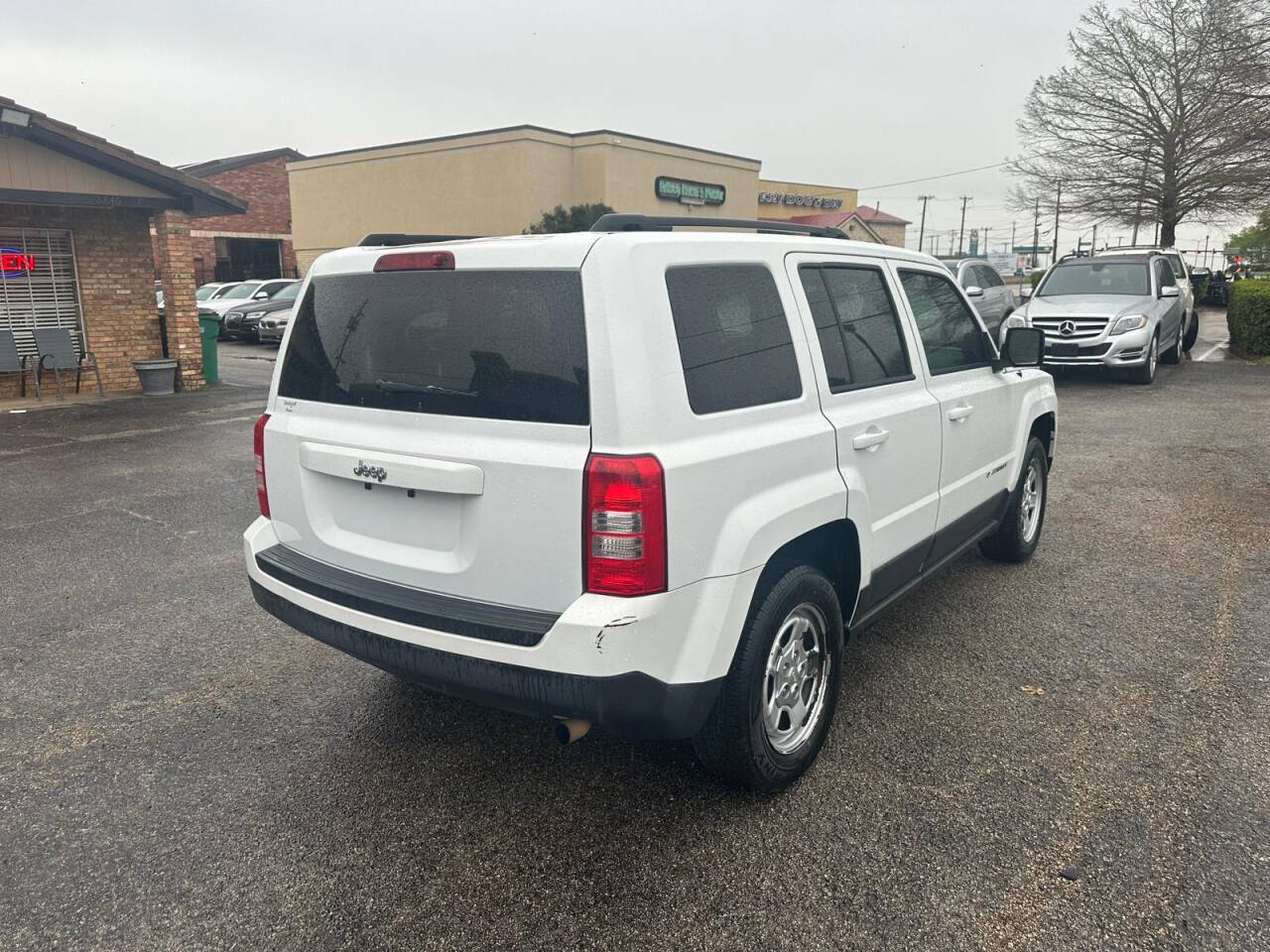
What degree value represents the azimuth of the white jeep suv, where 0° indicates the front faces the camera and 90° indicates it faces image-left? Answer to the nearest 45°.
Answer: approximately 225°

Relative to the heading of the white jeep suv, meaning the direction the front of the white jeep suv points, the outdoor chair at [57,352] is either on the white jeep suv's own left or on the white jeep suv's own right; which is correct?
on the white jeep suv's own left

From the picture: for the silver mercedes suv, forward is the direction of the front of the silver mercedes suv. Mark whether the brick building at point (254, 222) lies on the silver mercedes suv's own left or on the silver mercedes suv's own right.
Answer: on the silver mercedes suv's own right

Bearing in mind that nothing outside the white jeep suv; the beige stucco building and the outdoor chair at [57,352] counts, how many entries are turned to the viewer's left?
0

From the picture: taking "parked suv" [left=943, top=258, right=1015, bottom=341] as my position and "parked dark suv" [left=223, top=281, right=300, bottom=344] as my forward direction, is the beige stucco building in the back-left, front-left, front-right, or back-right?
front-right

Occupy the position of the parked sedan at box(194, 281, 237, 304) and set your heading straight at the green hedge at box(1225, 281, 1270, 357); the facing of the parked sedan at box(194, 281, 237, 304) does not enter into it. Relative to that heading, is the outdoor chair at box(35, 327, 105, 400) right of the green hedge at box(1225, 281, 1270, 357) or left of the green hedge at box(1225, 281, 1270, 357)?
right

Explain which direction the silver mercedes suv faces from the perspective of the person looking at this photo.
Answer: facing the viewer and to the left of the viewer

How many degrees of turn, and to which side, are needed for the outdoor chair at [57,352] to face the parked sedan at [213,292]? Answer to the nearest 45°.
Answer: approximately 135° to its left

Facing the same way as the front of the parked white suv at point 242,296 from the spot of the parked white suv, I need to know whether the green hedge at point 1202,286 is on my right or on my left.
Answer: on my left

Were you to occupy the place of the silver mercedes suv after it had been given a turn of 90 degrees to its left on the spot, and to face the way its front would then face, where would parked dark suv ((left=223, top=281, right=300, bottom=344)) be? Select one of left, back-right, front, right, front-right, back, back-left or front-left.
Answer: back-right

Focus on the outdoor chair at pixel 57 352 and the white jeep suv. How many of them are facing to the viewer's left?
0

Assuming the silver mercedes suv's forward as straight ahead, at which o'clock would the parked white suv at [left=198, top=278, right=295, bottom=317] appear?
The parked white suv is roughly at 2 o'clock from the silver mercedes suv.
